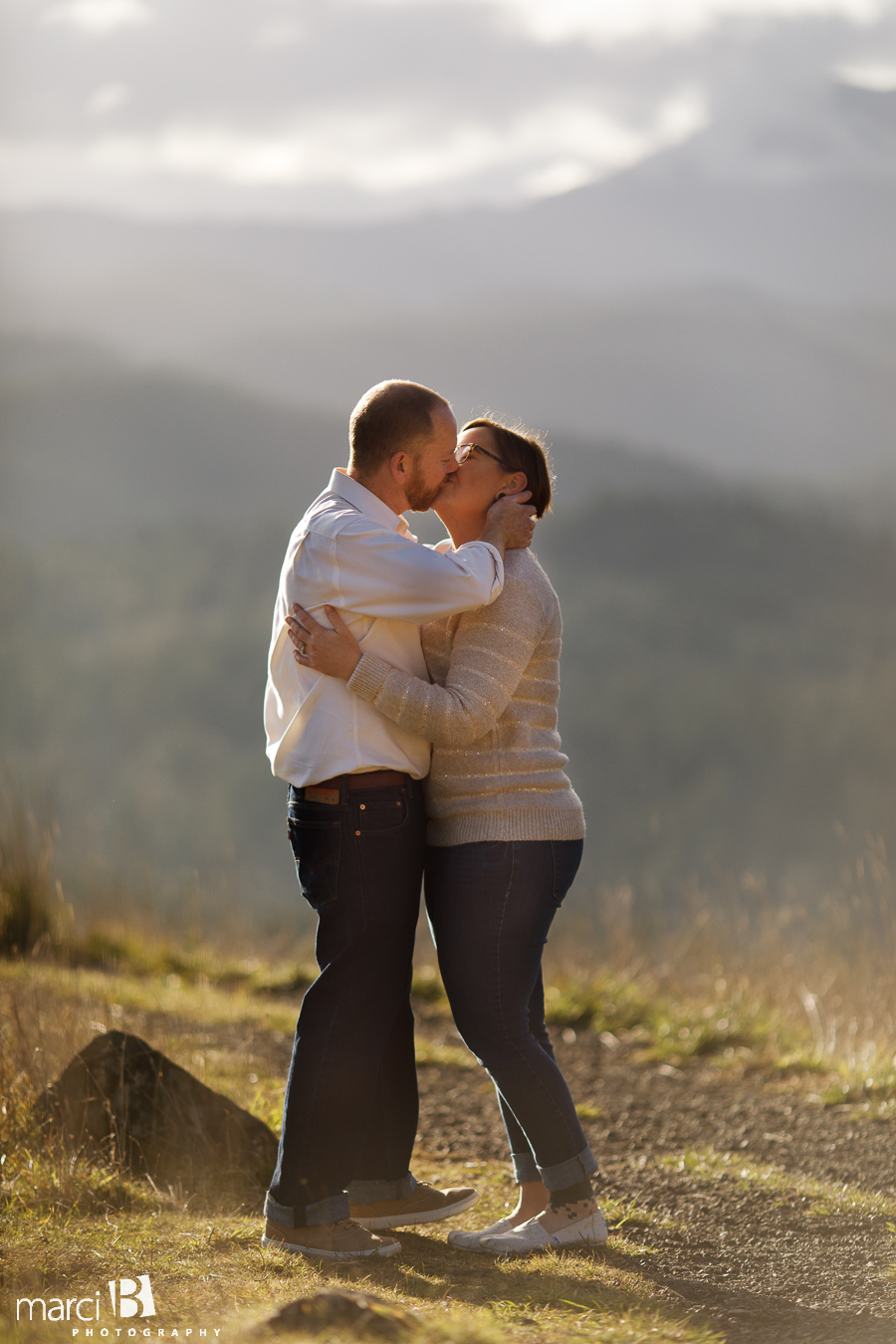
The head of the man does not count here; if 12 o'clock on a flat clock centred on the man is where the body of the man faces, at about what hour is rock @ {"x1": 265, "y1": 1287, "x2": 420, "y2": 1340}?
The rock is roughly at 3 o'clock from the man.

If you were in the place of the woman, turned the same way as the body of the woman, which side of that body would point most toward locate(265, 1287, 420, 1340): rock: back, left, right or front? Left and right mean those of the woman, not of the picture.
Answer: left

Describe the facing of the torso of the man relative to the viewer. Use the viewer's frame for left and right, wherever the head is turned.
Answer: facing to the right of the viewer

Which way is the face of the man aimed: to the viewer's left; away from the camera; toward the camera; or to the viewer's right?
to the viewer's right

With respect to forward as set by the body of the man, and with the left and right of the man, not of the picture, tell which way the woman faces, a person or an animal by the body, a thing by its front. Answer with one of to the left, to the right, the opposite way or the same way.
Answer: the opposite way

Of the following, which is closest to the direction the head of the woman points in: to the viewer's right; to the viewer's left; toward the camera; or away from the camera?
to the viewer's left

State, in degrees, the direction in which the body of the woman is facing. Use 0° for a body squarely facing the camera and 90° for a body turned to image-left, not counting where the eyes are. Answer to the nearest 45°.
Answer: approximately 90°
